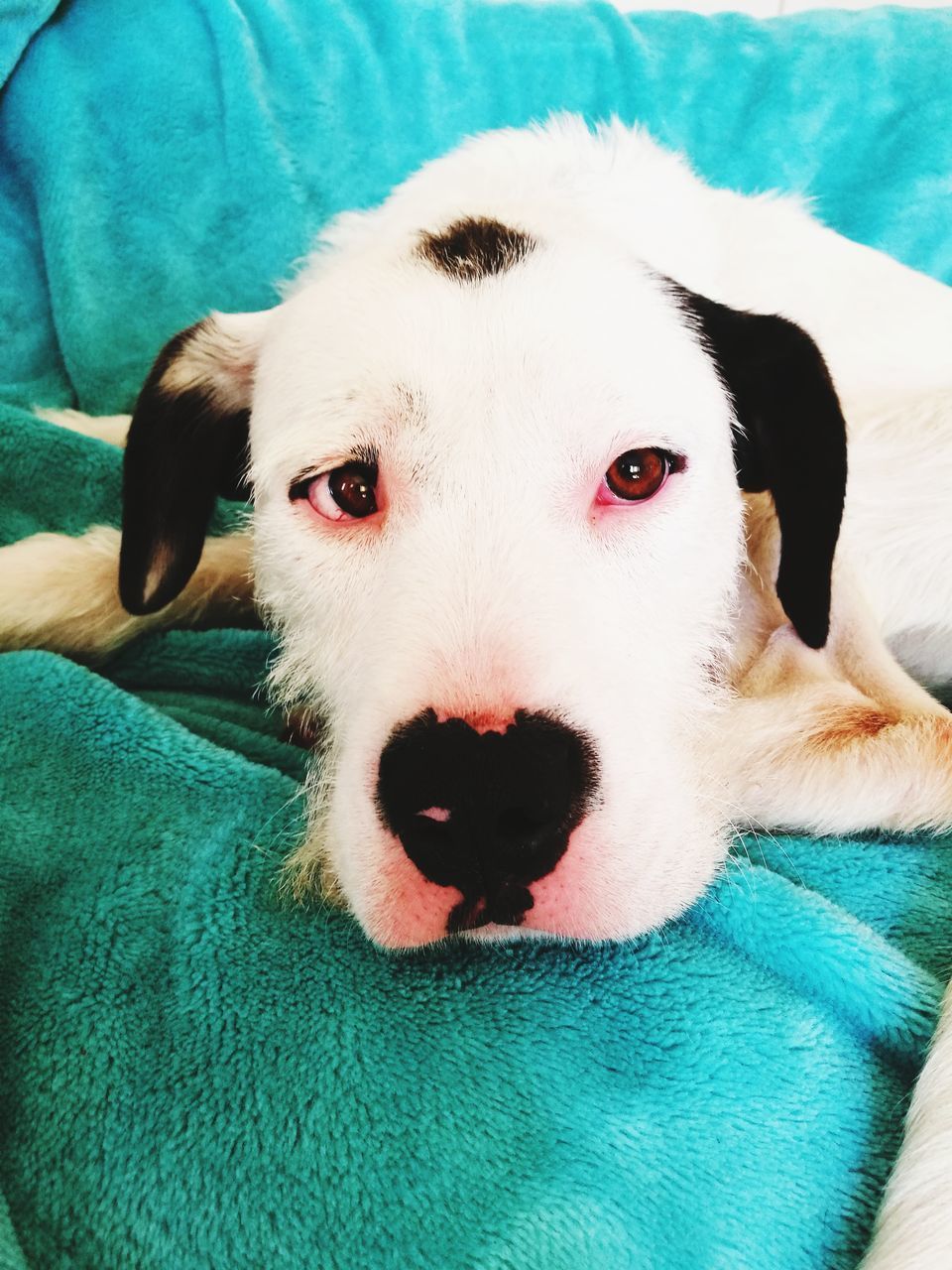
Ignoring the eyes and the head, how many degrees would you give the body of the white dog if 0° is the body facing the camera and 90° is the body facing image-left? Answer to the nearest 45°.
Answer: approximately 0°
